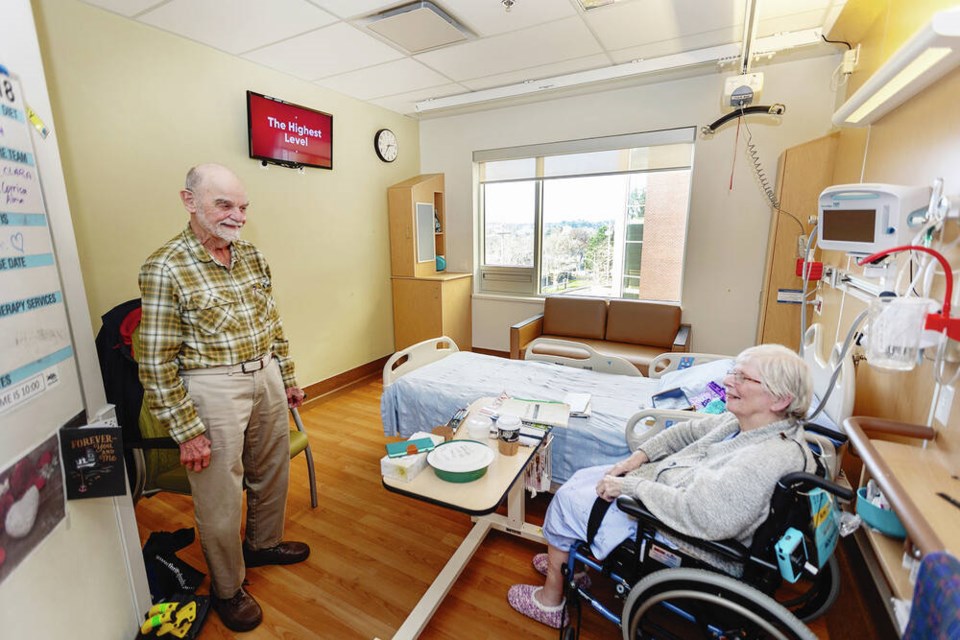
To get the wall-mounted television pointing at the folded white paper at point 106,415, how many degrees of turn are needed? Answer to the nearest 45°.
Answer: approximately 45° to its right

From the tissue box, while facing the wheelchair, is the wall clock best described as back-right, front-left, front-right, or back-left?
back-left

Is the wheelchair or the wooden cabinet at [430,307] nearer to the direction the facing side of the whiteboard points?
the wheelchair

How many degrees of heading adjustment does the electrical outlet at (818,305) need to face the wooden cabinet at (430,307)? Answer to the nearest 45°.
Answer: approximately 45° to its right

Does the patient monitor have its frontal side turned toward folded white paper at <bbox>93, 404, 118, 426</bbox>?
yes

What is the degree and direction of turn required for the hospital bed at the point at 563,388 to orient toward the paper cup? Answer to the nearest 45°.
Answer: approximately 90° to its left

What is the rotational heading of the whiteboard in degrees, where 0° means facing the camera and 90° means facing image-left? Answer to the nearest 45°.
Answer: approximately 315°

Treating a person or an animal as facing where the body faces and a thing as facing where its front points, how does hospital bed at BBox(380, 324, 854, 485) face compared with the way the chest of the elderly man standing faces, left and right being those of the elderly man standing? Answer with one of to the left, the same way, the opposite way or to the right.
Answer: the opposite way

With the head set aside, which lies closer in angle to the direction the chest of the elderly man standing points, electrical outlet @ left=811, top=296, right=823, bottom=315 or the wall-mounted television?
the electrical outlet

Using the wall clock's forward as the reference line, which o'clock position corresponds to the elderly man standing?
The elderly man standing is roughly at 2 o'clock from the wall clock.

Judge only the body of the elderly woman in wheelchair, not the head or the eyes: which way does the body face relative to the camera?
to the viewer's left

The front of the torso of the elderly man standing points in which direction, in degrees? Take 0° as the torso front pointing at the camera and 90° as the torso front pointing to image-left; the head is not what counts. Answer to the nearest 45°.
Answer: approximately 315°

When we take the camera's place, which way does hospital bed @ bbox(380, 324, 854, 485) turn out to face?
facing to the left of the viewer

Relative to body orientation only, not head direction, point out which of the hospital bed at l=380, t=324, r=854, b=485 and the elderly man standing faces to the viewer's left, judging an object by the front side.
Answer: the hospital bed

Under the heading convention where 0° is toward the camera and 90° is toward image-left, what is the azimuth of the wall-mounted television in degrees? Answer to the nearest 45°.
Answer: approximately 315°

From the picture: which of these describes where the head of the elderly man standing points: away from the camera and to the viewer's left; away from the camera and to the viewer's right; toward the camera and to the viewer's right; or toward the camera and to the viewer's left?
toward the camera and to the viewer's right

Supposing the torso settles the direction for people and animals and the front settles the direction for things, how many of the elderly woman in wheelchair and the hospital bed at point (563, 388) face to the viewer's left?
2

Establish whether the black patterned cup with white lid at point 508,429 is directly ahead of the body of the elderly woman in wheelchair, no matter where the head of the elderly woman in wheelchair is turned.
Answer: yes
